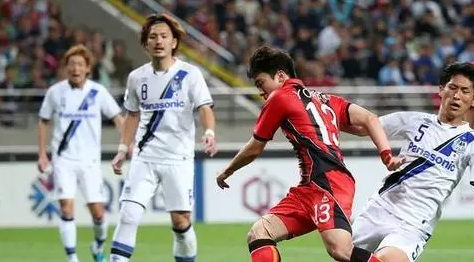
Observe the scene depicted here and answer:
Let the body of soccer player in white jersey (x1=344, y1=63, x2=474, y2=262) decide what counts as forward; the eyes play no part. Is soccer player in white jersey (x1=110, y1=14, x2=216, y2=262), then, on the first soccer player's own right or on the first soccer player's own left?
on the first soccer player's own right

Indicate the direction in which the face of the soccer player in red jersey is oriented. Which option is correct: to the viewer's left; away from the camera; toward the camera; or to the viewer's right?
to the viewer's left

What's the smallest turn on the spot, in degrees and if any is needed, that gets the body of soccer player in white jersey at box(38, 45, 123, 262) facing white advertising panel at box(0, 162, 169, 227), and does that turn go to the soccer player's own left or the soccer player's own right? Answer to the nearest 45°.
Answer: approximately 180°

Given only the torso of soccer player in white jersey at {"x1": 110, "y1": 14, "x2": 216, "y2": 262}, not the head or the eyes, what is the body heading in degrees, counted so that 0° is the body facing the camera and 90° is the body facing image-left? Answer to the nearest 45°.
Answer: approximately 0°
